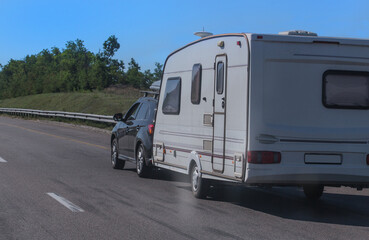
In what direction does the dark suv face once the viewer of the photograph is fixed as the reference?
facing away from the viewer and to the left of the viewer

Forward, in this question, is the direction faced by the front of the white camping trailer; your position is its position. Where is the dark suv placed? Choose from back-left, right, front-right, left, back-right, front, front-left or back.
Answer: front

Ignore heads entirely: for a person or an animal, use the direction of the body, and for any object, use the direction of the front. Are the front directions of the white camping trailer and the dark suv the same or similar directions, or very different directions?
same or similar directions

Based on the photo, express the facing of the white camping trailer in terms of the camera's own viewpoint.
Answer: facing away from the viewer and to the left of the viewer

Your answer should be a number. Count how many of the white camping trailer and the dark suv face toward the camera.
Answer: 0

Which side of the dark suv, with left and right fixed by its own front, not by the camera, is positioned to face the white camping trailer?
back
